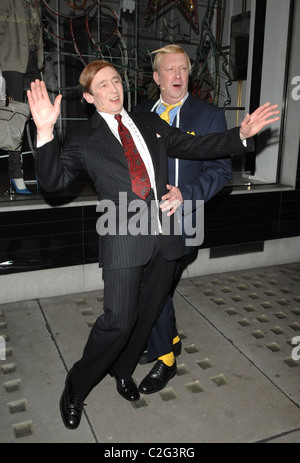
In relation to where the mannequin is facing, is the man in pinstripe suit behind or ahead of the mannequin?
ahead

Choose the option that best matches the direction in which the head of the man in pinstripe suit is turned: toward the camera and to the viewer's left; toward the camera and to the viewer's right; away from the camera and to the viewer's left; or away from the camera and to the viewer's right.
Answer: toward the camera and to the viewer's right

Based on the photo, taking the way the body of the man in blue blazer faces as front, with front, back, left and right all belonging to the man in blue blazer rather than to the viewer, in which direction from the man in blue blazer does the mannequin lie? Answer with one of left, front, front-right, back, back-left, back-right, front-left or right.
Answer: right

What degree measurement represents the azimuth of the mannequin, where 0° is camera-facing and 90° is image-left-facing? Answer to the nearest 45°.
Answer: approximately 315°

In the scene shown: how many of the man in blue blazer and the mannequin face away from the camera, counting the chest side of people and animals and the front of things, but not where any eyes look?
0

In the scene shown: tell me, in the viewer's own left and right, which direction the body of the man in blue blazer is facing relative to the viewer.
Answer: facing the viewer and to the left of the viewer
